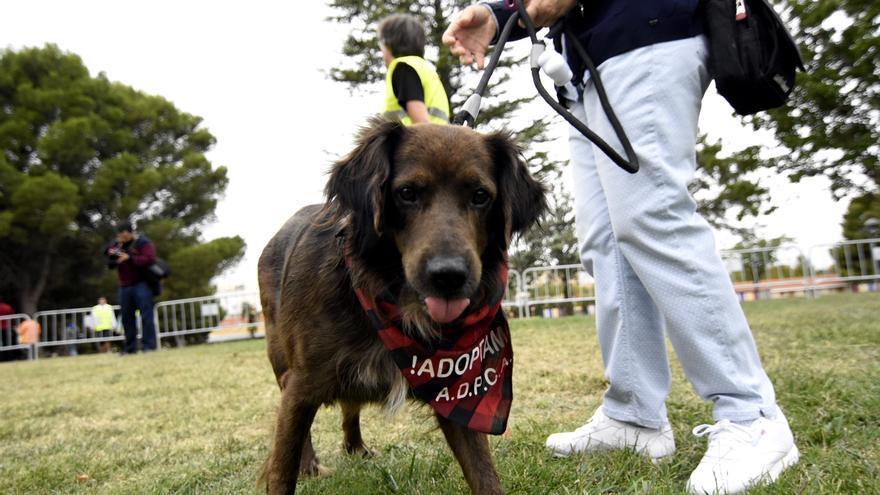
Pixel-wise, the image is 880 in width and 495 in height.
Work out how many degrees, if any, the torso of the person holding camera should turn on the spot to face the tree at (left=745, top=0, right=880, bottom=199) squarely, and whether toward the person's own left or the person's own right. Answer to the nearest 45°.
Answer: approximately 90° to the person's own left

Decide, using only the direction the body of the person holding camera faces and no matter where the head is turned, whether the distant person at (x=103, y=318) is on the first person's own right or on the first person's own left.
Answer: on the first person's own right

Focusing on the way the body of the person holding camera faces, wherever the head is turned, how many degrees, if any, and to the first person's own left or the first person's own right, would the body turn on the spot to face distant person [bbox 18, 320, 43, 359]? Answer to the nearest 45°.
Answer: approximately 135° to the first person's own right

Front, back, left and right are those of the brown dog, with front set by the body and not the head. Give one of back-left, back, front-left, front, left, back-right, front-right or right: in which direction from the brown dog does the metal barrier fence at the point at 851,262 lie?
left

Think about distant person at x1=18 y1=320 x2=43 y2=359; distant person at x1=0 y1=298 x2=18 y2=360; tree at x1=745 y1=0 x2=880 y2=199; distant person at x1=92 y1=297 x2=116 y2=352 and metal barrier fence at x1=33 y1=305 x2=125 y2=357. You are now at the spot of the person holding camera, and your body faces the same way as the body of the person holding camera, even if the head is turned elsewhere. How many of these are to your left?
1

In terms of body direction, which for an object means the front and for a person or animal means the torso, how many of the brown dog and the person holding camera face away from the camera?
0

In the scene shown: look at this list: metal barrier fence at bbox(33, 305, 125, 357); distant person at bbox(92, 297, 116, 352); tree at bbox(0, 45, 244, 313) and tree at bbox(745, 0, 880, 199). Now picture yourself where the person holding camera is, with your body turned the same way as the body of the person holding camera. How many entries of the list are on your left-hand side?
1

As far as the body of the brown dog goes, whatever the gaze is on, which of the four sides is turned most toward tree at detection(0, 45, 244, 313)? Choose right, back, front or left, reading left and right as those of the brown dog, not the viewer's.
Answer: back

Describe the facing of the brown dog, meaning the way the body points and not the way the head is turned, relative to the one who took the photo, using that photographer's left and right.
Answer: facing the viewer and to the right of the viewer

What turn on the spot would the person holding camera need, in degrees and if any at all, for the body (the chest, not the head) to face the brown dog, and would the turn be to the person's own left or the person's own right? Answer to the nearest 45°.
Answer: approximately 45° to the person's own left

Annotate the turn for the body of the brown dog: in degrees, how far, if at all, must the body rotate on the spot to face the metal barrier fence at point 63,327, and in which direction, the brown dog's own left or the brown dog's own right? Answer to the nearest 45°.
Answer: approximately 180°

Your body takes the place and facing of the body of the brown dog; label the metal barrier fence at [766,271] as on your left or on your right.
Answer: on your left

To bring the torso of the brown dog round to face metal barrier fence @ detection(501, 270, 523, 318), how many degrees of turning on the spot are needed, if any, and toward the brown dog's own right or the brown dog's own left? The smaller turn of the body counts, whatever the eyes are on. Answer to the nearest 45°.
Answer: approximately 135° to the brown dog's own left
